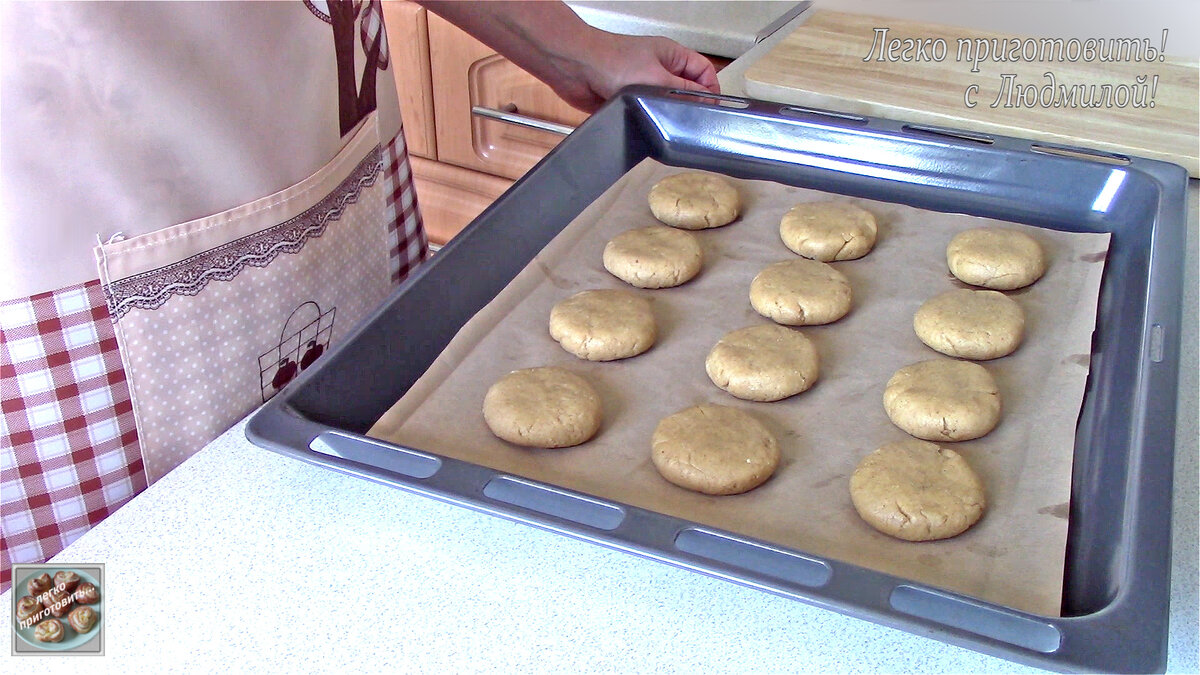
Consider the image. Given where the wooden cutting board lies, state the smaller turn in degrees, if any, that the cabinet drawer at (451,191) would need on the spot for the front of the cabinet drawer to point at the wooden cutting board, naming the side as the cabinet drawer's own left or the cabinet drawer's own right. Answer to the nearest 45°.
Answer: approximately 90° to the cabinet drawer's own left
